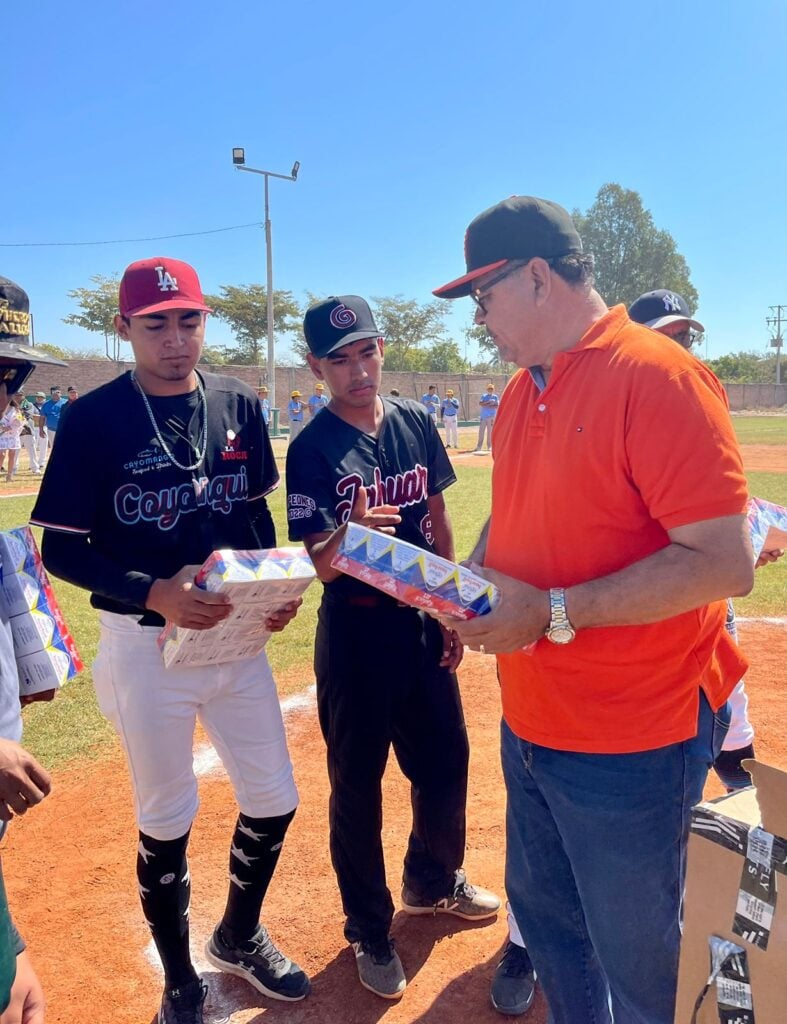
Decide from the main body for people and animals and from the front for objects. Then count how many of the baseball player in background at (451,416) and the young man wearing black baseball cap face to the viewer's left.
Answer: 0

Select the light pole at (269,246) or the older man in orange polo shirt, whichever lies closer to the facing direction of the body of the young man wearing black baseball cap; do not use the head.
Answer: the older man in orange polo shirt

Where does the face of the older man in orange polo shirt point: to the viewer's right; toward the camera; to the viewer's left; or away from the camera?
to the viewer's left

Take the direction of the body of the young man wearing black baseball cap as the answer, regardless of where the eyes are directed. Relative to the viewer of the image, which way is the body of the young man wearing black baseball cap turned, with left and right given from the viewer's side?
facing the viewer and to the right of the viewer

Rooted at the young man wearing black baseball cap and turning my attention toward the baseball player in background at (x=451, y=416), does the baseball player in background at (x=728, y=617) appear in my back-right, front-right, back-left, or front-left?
front-right

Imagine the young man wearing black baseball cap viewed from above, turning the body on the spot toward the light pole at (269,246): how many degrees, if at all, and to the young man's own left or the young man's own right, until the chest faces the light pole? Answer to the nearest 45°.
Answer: approximately 135° to the young man's own left

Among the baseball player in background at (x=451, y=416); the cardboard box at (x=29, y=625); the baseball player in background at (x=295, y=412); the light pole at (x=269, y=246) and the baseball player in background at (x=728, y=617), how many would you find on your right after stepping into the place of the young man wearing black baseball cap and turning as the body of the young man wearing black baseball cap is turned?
1

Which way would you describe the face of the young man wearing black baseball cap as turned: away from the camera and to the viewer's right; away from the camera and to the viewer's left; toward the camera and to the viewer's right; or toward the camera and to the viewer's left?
toward the camera and to the viewer's right

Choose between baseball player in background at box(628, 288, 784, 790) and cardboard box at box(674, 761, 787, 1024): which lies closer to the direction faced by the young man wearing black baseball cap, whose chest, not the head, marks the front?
the cardboard box

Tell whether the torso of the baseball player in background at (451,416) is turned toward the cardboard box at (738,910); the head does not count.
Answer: yes

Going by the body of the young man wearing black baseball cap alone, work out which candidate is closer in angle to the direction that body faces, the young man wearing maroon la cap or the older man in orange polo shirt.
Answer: the older man in orange polo shirt

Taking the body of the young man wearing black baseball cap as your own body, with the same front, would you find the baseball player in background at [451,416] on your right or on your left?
on your left

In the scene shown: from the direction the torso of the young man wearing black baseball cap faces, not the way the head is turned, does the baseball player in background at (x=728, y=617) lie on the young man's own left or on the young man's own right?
on the young man's own left

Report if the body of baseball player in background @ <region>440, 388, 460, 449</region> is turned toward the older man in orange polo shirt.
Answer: yes

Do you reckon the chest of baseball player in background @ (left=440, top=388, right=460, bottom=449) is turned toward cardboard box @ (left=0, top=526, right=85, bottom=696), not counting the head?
yes

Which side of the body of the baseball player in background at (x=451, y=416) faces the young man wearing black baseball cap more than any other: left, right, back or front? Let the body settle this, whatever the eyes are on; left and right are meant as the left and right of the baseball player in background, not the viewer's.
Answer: front

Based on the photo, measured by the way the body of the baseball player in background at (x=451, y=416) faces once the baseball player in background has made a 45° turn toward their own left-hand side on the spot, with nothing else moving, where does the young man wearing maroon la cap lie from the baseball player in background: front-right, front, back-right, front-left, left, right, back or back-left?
front-right

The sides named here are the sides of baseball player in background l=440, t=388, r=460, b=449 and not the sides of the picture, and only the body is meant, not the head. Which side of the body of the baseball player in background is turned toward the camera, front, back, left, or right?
front
